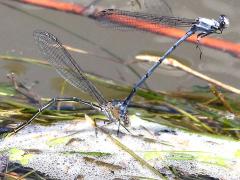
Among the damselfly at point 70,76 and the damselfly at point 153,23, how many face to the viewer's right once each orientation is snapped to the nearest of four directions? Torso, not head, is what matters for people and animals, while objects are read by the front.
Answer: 2

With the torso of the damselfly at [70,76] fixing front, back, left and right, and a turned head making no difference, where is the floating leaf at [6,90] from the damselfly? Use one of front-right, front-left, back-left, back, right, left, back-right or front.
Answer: back-left

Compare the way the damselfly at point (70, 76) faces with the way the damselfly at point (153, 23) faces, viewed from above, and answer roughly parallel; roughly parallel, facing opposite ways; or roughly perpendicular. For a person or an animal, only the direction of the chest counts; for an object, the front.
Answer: roughly parallel

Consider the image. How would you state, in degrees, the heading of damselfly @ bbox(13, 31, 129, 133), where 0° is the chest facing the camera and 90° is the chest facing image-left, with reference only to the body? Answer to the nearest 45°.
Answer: approximately 270°

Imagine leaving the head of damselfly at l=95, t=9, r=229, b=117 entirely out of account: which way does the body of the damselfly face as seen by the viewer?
to the viewer's right

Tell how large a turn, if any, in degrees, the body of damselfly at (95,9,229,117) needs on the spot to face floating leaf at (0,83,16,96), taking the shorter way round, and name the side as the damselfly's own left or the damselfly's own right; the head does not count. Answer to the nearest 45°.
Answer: approximately 180°
